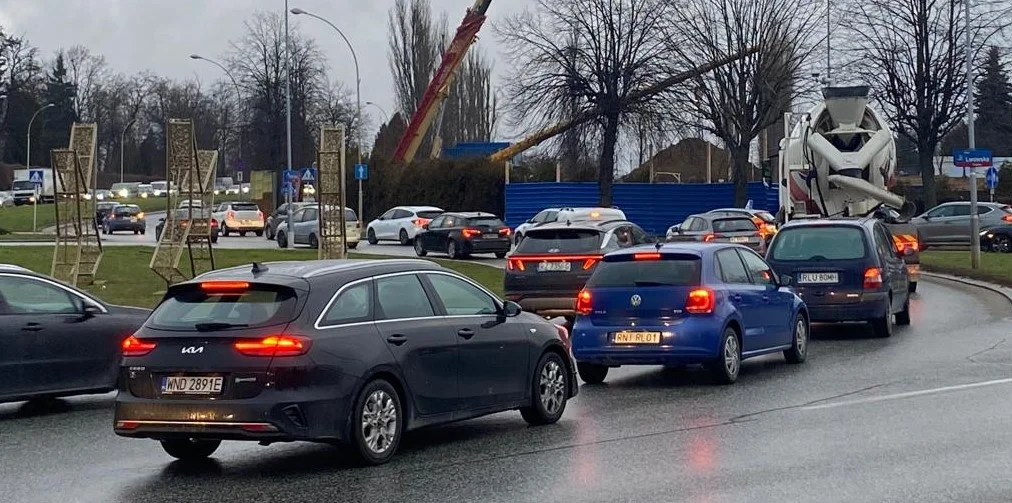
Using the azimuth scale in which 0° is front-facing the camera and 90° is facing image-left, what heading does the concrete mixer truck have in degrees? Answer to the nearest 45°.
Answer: approximately 180°

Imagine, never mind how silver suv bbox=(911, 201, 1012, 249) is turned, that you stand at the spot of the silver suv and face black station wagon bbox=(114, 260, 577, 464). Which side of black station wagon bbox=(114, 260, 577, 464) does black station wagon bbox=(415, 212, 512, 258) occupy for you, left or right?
right

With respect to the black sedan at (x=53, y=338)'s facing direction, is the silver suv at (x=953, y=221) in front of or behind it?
in front

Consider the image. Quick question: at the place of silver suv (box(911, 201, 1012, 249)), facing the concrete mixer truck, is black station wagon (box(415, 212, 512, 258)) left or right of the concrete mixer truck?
right

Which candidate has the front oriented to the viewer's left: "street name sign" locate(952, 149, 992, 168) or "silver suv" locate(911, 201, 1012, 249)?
the silver suv

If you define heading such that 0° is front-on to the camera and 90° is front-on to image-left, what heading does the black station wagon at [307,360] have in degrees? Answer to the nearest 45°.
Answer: approximately 225°

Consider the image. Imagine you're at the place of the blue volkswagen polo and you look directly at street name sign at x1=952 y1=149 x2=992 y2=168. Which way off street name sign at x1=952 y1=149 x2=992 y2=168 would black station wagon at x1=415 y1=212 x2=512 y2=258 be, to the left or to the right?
left

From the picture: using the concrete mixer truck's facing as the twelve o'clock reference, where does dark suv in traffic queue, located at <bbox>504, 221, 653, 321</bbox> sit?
The dark suv in traffic queue is roughly at 7 o'clock from the concrete mixer truck.

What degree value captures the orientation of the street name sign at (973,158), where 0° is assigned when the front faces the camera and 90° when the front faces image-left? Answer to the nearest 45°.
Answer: approximately 0°

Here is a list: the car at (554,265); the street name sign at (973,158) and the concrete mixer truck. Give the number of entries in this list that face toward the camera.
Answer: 1

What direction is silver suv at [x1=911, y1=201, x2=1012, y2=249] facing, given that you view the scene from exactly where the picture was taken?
facing to the left of the viewer

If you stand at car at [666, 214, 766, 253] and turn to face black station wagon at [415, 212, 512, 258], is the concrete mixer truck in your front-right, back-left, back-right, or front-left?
back-left

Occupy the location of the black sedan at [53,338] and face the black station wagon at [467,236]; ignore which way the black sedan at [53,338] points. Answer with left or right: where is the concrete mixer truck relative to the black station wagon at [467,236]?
right
